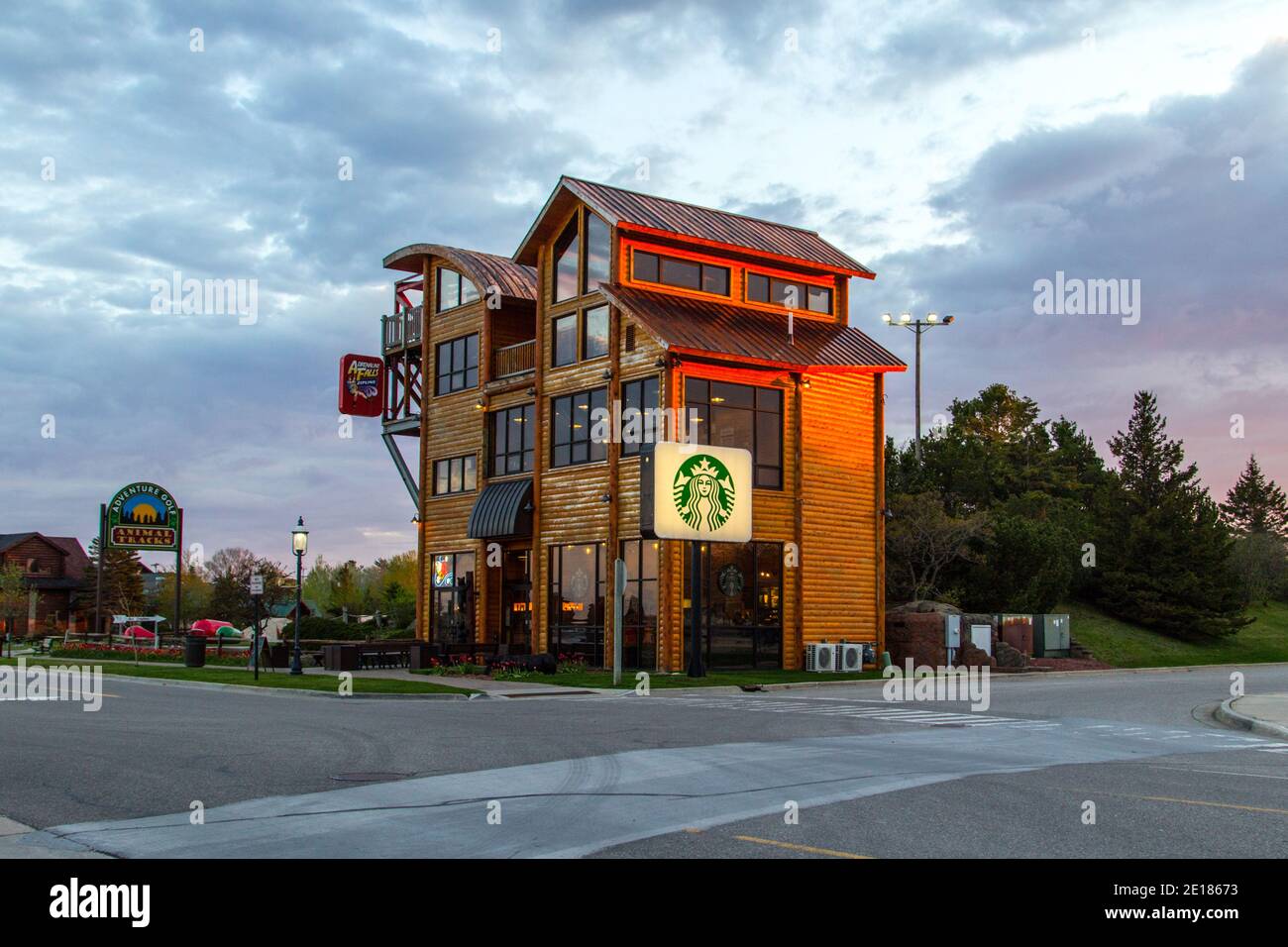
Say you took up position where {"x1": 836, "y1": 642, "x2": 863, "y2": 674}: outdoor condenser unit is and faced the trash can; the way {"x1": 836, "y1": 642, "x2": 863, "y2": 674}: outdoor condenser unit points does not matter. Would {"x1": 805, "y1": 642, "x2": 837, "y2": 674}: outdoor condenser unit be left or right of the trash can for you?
left

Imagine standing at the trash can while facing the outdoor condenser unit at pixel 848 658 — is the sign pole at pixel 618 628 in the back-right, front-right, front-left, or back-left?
front-right

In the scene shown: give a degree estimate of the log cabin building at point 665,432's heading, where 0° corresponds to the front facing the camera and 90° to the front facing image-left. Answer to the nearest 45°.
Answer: approximately 45°

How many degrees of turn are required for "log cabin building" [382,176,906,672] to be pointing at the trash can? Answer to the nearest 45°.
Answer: approximately 45° to its right

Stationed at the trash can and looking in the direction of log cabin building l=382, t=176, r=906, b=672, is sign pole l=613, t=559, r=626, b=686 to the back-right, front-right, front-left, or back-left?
front-right

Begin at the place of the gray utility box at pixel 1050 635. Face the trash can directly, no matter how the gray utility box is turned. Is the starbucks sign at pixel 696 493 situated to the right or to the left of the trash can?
left
